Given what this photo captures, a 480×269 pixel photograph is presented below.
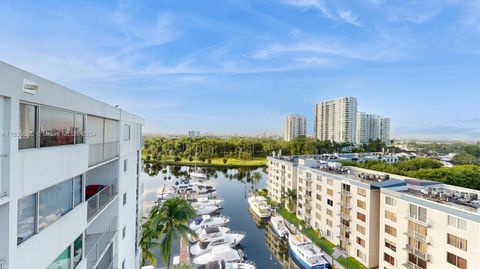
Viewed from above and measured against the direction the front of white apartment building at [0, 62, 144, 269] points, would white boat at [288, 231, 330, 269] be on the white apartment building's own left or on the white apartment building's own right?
on the white apartment building's own left

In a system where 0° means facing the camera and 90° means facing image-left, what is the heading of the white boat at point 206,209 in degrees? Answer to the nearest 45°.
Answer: approximately 270°

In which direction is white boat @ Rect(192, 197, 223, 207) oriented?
to the viewer's right

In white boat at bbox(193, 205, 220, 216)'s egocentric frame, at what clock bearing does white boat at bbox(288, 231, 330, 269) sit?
white boat at bbox(288, 231, 330, 269) is roughly at 2 o'clock from white boat at bbox(193, 205, 220, 216).

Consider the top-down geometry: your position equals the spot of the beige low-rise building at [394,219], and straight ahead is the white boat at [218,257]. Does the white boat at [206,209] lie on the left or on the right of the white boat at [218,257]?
right

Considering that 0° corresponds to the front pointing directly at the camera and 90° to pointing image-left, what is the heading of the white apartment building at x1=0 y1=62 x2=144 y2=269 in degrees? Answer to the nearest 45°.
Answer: approximately 315°

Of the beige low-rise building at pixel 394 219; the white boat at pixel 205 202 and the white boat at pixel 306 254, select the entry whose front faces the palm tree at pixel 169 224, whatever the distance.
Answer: the beige low-rise building
